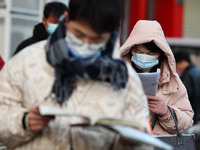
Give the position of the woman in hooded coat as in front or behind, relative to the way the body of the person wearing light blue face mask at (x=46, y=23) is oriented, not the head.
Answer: in front

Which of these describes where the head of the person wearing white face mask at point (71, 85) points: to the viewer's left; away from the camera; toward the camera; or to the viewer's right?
toward the camera

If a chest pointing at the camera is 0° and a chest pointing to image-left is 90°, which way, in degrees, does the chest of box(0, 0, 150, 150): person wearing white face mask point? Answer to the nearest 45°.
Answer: approximately 0°

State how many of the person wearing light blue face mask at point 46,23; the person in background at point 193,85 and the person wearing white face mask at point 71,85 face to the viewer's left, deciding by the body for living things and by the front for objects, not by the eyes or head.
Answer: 1

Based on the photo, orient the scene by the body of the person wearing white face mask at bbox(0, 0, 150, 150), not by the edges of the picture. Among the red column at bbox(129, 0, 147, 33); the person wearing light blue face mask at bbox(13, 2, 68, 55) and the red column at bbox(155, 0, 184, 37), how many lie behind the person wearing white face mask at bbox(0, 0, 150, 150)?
3

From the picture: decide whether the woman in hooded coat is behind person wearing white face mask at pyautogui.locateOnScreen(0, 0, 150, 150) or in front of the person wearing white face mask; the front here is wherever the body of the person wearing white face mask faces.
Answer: behind

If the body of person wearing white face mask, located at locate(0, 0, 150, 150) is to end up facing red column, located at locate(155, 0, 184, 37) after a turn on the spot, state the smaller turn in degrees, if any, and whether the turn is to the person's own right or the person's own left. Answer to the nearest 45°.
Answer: approximately 180°

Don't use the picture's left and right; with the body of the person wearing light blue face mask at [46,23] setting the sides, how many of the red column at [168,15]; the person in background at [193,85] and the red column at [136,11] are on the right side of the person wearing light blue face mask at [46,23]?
0

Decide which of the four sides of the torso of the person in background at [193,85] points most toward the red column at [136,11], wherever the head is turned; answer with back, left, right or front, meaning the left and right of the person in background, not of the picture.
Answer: right

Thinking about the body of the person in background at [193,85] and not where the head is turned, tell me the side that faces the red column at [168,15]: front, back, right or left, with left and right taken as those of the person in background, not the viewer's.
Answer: right

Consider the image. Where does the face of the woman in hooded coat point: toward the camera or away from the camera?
toward the camera

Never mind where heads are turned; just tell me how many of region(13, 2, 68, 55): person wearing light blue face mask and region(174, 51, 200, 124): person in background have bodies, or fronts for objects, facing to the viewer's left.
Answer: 1

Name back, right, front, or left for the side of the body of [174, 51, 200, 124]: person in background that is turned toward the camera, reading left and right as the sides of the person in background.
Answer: left
